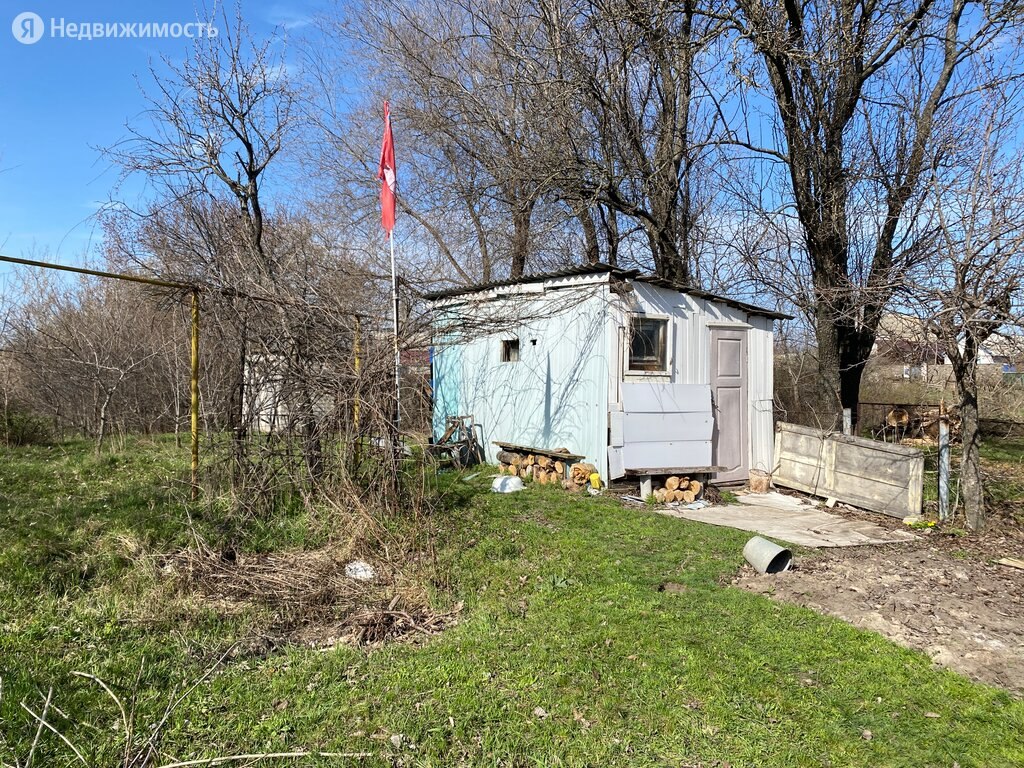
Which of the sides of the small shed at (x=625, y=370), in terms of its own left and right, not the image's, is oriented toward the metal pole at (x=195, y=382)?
right

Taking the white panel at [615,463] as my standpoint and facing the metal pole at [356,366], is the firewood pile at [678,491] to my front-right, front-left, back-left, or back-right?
back-left

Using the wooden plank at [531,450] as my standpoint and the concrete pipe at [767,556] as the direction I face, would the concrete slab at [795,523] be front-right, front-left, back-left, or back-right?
front-left

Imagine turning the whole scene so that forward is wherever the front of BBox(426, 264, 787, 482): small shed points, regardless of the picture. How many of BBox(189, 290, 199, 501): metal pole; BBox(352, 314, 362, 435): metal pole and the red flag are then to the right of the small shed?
3

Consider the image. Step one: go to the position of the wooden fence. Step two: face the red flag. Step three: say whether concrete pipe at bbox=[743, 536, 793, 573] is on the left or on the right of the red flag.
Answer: left

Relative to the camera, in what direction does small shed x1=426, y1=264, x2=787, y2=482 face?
facing the viewer and to the right of the viewer

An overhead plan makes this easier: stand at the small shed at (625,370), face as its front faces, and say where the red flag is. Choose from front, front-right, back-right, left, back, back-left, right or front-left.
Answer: right

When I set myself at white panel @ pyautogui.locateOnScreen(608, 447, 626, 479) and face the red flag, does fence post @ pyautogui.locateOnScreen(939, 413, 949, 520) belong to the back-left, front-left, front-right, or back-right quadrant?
back-left

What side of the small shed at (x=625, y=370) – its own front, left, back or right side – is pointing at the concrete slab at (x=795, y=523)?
front

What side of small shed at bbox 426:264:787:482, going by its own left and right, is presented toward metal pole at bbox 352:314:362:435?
right
